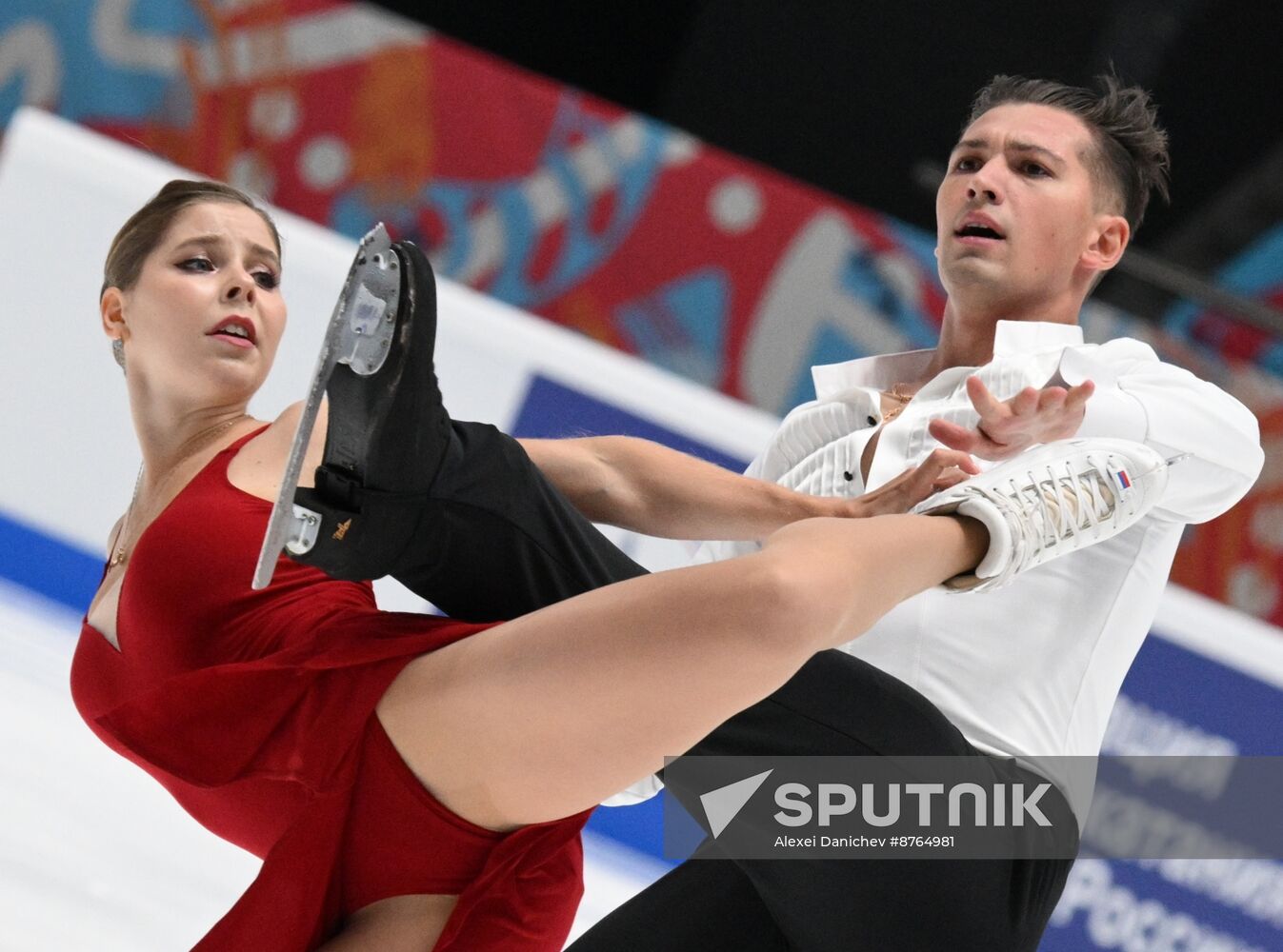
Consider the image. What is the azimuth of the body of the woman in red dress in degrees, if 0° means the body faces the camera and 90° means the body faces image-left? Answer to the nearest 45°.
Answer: approximately 45°

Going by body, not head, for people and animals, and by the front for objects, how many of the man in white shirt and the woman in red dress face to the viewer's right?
0

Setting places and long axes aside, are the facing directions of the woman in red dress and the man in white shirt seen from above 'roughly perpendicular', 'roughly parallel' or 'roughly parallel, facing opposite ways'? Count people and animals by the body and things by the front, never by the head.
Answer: roughly parallel

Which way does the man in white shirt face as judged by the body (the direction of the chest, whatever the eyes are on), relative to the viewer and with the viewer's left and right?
facing the viewer and to the left of the viewer

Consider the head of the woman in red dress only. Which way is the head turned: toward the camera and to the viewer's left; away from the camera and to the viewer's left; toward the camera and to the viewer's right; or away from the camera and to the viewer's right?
toward the camera and to the viewer's right

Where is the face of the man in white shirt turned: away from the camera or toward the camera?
toward the camera
